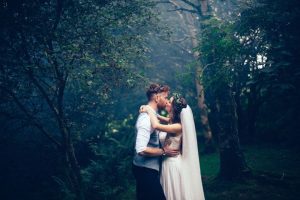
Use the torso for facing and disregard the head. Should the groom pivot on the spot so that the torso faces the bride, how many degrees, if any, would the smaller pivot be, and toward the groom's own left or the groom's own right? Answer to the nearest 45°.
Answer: approximately 45° to the groom's own left

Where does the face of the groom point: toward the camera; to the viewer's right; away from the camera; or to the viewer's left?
to the viewer's right

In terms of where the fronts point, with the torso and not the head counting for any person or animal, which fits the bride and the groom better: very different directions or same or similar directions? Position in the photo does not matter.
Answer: very different directions

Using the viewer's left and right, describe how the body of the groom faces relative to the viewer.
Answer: facing to the right of the viewer

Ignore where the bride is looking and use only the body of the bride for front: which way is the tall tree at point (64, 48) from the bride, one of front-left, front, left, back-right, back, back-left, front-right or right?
front-right

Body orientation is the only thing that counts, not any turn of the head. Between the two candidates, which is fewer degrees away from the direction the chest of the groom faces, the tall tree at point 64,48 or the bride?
the bride

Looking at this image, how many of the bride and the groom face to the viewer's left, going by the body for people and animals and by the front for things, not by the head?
1

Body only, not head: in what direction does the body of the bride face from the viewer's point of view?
to the viewer's left

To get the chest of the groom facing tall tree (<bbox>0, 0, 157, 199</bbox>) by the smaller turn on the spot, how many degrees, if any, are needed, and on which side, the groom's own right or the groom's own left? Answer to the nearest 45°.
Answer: approximately 135° to the groom's own left

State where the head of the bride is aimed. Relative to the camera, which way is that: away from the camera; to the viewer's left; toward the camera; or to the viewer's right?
to the viewer's left
